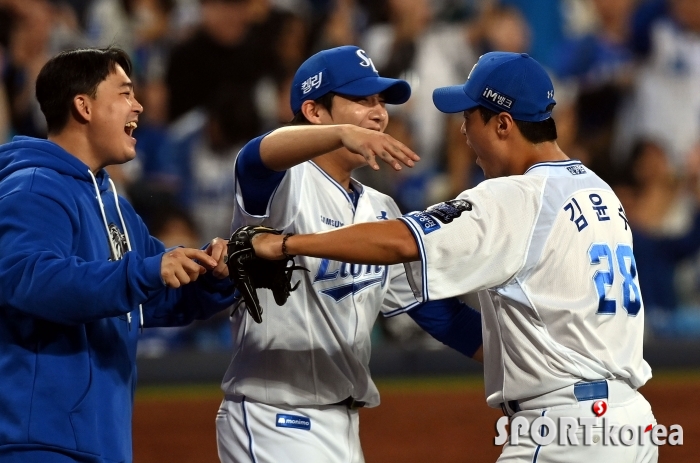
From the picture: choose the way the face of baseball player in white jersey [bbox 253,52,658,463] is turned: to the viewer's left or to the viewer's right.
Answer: to the viewer's left

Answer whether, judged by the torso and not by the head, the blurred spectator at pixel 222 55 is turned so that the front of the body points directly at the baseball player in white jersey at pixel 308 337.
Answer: yes

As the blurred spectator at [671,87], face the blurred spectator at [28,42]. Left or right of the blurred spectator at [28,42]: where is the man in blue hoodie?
left

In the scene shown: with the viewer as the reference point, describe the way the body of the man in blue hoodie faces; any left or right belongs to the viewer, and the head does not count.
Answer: facing to the right of the viewer

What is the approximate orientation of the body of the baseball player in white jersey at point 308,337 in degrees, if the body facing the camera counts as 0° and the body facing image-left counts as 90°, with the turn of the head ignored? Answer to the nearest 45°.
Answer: approximately 315°

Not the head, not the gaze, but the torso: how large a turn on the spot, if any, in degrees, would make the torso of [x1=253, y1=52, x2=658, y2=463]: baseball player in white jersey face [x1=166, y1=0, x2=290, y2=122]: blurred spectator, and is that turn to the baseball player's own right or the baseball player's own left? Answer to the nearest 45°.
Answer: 0° — they already face them

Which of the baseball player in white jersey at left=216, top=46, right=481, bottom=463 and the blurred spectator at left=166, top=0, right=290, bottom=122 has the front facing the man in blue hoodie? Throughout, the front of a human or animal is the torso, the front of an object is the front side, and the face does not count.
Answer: the blurred spectator

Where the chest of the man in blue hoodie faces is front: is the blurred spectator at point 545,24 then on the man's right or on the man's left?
on the man's left

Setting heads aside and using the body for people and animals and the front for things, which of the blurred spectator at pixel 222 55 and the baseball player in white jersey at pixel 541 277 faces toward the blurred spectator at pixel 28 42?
the baseball player in white jersey

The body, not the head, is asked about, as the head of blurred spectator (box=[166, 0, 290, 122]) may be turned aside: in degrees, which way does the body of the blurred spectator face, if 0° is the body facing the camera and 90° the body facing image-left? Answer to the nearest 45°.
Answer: approximately 0°

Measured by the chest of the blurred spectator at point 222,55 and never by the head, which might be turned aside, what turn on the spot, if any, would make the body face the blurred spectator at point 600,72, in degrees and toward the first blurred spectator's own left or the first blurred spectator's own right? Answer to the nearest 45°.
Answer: approximately 90° to the first blurred spectator's own left

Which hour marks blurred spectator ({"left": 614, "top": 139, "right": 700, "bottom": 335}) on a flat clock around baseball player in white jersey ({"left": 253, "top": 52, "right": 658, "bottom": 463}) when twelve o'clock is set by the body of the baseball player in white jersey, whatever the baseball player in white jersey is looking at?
The blurred spectator is roughly at 2 o'clock from the baseball player in white jersey.

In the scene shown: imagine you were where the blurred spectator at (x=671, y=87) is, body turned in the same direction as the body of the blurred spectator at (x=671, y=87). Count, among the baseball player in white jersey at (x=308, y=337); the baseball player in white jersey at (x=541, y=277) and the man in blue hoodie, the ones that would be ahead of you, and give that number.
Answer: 3
